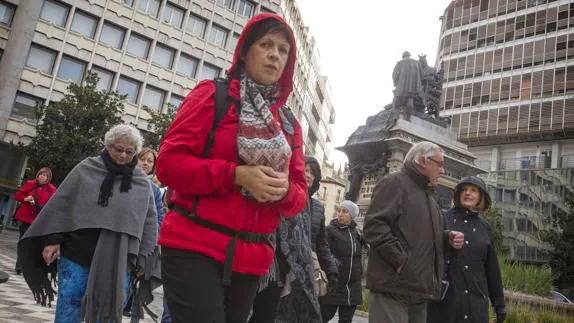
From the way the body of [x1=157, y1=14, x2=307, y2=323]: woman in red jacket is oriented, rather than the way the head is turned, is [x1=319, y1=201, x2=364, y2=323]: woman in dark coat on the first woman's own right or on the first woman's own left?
on the first woman's own left

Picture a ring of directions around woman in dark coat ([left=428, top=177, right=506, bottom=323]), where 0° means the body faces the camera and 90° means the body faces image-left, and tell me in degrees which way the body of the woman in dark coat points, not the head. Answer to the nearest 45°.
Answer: approximately 0°

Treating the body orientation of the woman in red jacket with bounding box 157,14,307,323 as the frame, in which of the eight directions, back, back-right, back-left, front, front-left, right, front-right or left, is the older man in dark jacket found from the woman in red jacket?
left

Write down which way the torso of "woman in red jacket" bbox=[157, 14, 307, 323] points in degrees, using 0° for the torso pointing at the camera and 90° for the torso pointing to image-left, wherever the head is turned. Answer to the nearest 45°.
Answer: approximately 315°

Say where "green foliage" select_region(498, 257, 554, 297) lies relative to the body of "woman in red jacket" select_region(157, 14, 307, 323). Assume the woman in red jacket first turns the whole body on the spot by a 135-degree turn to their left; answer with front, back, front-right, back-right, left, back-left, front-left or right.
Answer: front-right

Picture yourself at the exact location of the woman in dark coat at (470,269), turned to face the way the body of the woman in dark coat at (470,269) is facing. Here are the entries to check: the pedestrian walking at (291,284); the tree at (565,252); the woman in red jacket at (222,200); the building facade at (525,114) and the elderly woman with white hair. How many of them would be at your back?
2

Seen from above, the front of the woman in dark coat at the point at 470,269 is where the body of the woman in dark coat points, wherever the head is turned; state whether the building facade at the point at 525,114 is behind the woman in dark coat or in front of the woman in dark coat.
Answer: behind

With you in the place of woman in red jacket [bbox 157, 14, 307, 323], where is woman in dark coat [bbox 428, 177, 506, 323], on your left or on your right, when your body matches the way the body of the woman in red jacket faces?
on your left

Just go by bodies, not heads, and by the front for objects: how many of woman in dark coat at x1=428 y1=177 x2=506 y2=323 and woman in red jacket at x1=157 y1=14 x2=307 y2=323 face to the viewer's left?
0
